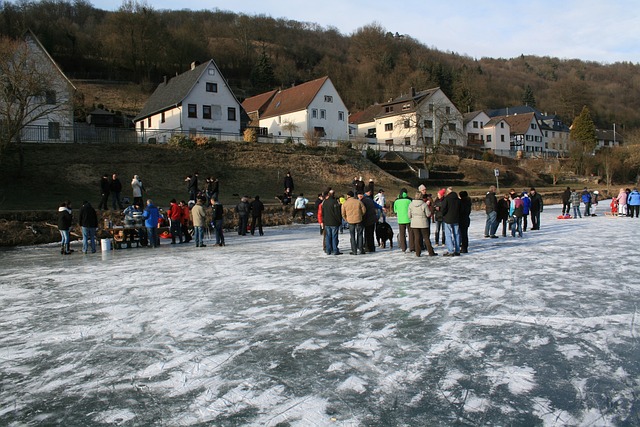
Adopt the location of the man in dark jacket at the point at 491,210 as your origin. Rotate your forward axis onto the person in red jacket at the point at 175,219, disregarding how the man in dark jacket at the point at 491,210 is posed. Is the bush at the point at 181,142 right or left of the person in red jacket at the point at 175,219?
right

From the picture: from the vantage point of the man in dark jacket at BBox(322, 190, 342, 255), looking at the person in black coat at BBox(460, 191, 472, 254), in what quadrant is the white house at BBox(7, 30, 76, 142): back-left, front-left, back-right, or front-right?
back-left

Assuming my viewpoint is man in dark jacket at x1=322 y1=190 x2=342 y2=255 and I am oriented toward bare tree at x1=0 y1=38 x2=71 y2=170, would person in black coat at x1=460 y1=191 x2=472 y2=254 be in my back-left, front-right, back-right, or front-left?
back-right

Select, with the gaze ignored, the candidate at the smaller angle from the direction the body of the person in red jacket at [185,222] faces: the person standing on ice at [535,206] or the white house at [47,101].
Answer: the white house

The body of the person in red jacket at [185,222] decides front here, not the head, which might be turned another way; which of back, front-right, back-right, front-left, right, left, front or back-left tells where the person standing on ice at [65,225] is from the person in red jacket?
front-left

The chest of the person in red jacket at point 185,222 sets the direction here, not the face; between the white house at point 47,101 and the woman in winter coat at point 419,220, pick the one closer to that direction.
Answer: the white house

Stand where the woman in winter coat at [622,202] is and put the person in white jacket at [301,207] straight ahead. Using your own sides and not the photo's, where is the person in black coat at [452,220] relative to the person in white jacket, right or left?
left
